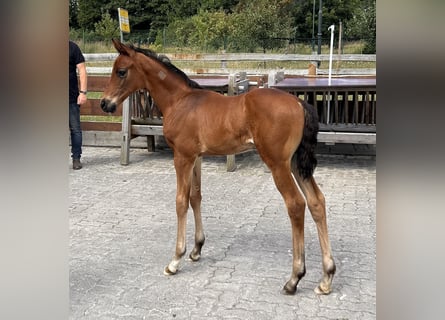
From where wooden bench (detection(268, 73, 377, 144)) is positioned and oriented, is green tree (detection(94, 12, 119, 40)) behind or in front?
behind

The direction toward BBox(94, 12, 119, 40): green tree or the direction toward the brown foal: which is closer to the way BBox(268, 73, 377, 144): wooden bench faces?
the brown foal

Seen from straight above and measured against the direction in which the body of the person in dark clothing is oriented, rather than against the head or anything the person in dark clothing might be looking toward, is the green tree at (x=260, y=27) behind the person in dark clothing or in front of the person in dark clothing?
behind

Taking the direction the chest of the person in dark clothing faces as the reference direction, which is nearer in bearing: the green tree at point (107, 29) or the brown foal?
the brown foal

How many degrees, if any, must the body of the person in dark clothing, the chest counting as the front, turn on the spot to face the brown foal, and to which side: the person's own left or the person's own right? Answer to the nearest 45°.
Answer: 0° — they already face it

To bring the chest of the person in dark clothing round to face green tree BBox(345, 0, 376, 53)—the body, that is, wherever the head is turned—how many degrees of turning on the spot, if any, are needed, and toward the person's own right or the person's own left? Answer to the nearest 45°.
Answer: approximately 135° to the person's own left

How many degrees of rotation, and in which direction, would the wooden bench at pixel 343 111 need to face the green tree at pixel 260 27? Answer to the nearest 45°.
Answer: approximately 180°

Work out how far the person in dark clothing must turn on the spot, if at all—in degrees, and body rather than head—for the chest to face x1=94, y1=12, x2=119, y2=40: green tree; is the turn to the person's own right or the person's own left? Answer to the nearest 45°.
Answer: approximately 180°
